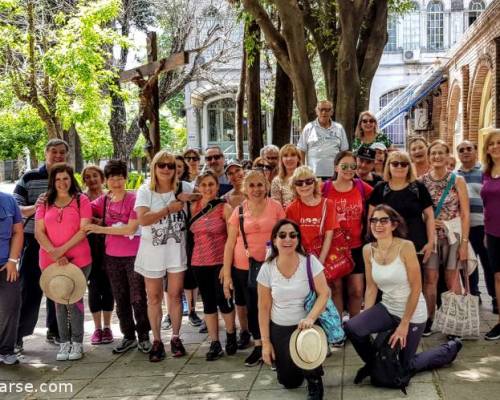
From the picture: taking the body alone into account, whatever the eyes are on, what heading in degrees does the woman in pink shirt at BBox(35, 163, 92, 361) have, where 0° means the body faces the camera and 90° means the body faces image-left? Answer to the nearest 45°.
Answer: approximately 0°

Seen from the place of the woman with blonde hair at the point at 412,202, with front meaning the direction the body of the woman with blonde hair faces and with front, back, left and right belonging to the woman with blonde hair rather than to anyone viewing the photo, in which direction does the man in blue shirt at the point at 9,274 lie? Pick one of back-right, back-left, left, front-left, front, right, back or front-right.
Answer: right

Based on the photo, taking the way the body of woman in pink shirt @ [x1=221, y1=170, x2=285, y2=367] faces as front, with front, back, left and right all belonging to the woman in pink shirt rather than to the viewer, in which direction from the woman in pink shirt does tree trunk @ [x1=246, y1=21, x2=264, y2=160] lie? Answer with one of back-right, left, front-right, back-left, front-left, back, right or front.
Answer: back

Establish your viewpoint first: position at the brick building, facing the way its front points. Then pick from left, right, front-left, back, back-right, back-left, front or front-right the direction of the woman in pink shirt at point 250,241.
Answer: front-left

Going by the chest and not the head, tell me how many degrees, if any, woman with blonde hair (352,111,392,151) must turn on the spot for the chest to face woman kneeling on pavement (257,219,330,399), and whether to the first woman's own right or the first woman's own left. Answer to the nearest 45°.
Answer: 0° — they already face them

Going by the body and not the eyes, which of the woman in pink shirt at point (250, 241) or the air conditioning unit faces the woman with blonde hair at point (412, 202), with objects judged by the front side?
the air conditioning unit

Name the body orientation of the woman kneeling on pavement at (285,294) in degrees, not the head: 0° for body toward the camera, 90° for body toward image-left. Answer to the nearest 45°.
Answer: approximately 0°

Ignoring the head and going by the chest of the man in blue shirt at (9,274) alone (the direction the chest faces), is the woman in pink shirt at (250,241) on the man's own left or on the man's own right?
on the man's own left

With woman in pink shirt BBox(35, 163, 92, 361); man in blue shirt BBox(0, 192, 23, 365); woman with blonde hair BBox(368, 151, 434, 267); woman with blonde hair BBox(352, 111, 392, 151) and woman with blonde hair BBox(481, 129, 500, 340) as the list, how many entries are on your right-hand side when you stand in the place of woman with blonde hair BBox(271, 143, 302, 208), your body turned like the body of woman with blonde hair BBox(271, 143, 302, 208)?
2

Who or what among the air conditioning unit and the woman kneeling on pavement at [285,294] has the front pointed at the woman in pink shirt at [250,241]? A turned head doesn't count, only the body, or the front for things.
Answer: the air conditioning unit
